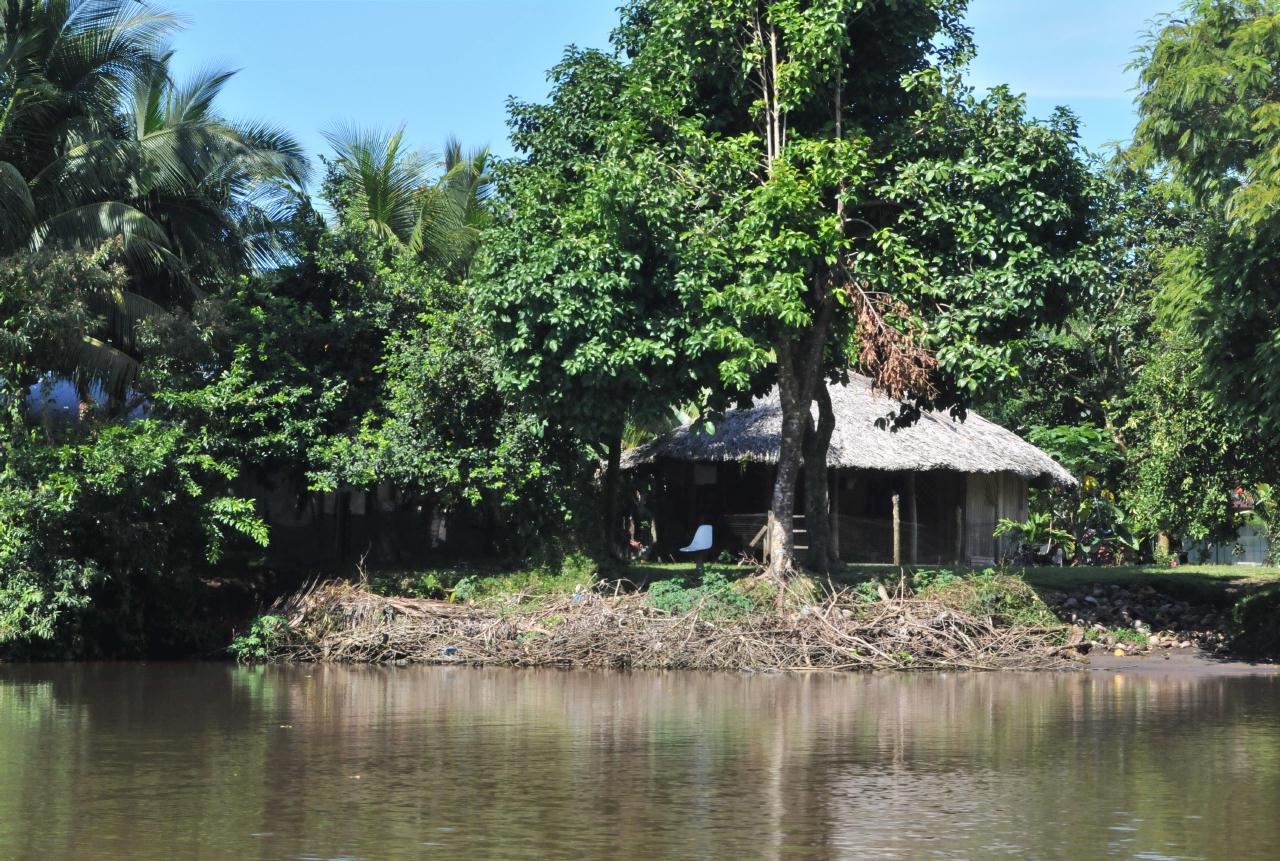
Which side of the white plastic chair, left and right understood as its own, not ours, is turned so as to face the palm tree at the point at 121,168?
front

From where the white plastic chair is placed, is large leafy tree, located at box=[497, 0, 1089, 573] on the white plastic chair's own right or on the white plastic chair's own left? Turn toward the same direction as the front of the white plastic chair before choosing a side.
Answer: on the white plastic chair's own left

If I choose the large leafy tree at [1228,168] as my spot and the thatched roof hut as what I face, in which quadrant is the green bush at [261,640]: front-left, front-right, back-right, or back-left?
front-left

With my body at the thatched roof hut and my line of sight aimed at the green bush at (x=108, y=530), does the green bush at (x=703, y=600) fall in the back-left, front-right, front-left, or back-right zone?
front-left
